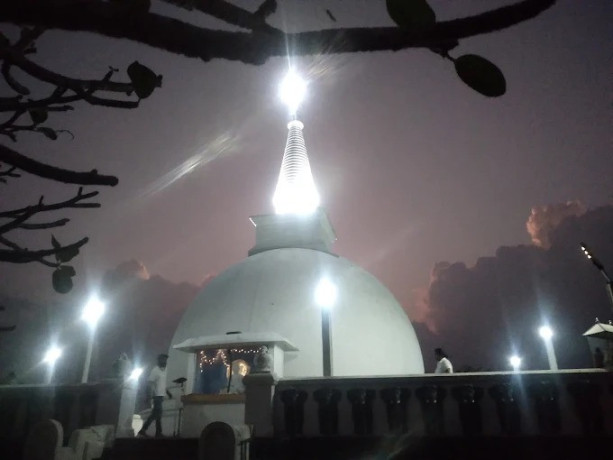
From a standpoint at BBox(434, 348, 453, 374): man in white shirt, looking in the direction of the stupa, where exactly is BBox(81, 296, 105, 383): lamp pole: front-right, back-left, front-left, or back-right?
front-left

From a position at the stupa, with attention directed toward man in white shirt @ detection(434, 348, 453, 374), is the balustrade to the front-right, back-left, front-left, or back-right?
front-right

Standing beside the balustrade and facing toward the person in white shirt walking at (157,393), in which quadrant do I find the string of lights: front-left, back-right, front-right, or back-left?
front-right

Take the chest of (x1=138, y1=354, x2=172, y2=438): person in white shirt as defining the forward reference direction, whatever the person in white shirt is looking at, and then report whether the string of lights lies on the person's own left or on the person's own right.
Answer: on the person's own left
